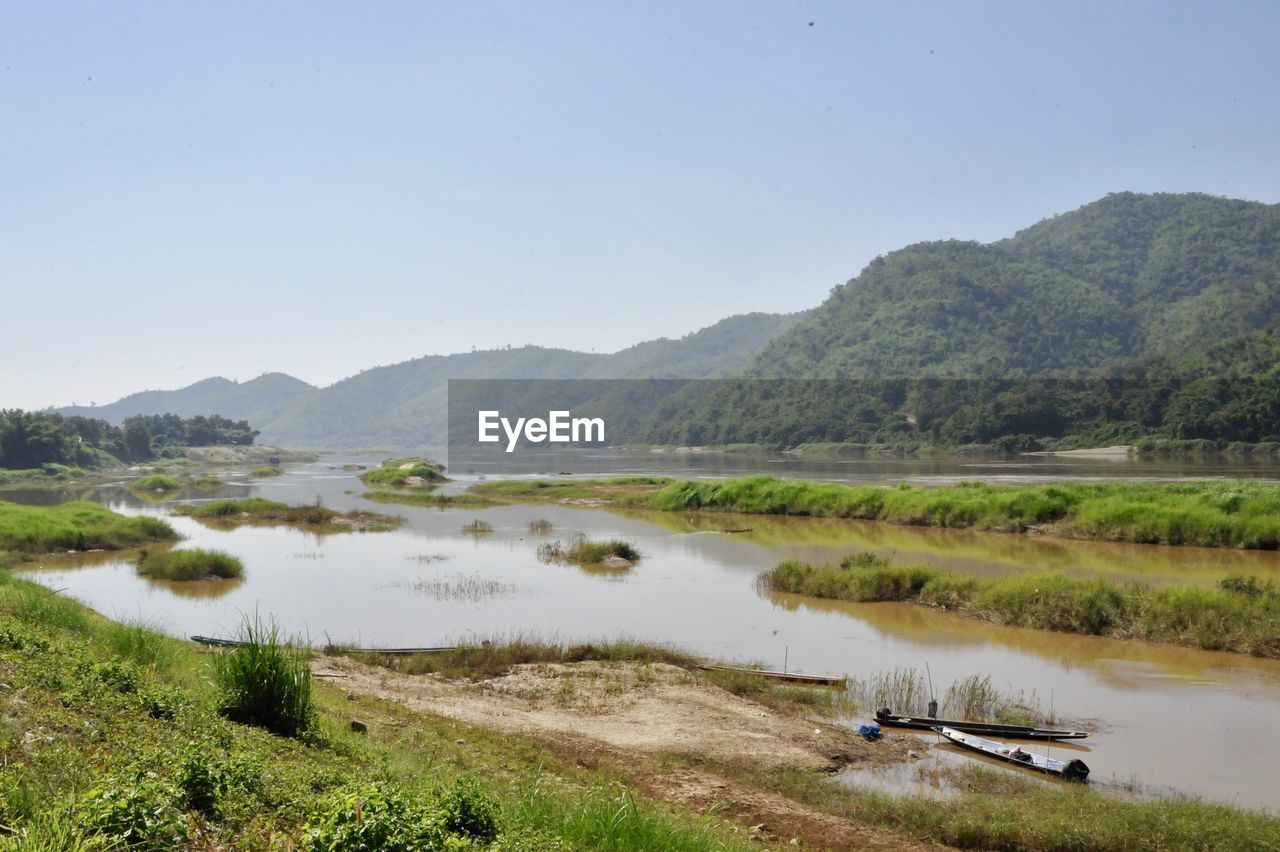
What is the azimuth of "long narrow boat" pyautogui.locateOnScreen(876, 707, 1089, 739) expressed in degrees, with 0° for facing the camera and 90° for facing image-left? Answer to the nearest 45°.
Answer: approximately 270°

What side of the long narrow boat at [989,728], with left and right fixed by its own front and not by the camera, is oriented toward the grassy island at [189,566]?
back

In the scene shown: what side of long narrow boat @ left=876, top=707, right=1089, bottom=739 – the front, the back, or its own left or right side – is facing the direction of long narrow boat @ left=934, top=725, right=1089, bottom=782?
right

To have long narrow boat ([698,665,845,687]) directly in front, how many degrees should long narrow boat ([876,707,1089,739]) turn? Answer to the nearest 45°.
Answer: approximately 135° to its left

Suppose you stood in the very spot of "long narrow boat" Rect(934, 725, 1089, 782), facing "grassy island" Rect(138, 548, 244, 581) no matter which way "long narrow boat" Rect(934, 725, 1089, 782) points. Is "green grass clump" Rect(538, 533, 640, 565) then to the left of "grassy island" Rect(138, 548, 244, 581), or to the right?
right

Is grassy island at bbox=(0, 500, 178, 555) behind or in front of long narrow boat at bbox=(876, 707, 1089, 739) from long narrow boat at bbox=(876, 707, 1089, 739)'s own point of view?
behind

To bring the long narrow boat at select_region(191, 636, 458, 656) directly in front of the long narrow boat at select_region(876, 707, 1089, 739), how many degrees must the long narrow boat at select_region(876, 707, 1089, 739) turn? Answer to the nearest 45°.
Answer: approximately 180°

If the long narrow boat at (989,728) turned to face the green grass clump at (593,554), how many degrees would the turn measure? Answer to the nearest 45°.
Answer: approximately 135° to its left

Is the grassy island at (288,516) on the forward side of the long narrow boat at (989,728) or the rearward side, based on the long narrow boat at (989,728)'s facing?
on the rearward side

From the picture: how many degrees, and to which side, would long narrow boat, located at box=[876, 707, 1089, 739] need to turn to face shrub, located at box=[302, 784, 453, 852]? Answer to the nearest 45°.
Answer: approximately 90° to its right

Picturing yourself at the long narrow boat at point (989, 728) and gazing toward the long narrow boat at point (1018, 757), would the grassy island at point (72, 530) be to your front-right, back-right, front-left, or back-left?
back-right

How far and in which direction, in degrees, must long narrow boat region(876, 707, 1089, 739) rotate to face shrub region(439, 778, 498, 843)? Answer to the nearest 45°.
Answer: approximately 90° to its right
